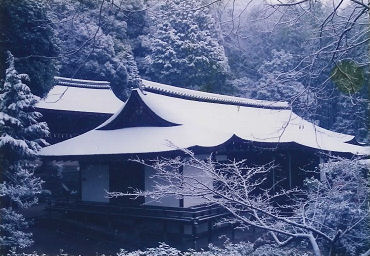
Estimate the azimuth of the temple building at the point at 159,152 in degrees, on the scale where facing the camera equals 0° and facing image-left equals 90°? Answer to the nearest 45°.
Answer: approximately 315°

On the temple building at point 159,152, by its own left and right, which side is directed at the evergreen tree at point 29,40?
right

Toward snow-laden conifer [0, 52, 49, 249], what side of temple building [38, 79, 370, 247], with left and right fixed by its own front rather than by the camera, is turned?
right

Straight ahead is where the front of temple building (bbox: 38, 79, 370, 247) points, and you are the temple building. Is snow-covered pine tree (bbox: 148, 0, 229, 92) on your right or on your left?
on your left
